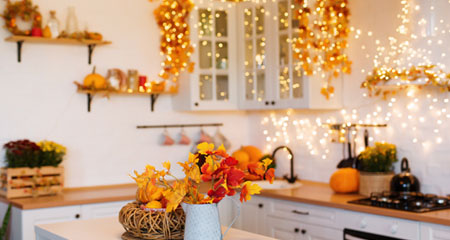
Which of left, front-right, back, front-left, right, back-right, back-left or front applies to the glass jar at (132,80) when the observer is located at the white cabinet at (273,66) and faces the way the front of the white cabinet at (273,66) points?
front-right

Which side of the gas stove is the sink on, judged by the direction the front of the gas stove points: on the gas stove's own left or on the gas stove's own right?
on the gas stove's own right

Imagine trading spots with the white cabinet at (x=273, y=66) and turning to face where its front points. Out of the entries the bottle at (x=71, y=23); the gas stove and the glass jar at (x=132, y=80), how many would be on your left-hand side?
1

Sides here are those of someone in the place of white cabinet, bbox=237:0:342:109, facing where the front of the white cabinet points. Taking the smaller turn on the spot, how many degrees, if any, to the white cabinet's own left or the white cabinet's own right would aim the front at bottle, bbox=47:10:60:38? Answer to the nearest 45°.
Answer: approximately 45° to the white cabinet's own right

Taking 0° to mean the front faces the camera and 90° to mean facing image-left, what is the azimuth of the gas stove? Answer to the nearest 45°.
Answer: approximately 45°

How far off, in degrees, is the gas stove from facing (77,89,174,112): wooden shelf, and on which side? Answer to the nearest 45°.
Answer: approximately 45° to its right

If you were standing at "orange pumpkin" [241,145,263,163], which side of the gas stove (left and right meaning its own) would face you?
right
